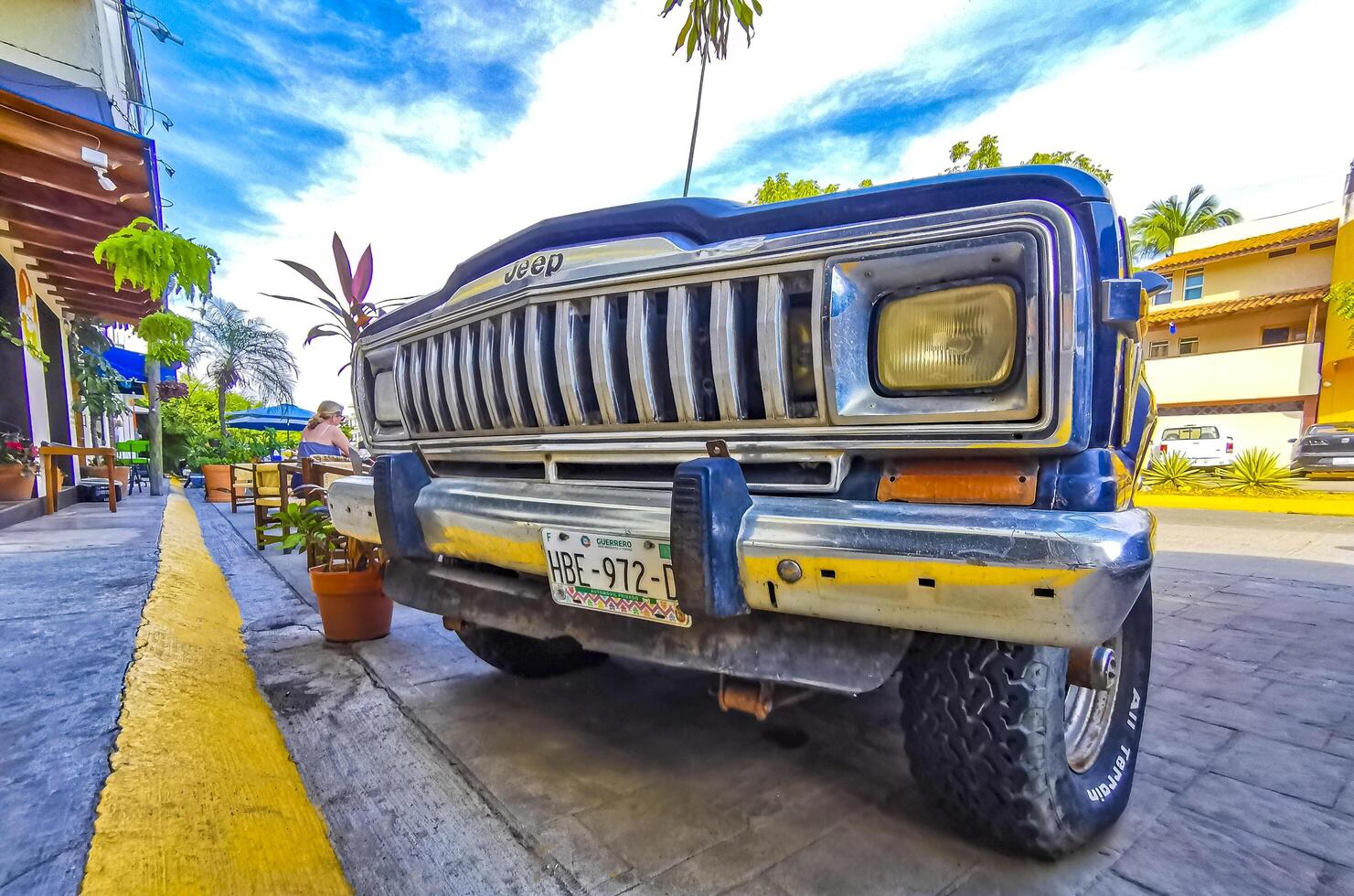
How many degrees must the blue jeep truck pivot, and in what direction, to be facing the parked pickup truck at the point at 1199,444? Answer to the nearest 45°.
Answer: approximately 180°

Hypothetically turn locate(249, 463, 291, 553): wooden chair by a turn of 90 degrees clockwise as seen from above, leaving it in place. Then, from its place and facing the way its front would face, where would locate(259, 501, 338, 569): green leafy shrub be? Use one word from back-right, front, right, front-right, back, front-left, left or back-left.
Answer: front-right

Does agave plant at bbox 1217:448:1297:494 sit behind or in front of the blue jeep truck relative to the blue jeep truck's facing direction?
behind

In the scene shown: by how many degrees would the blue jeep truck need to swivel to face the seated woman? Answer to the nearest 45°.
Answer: approximately 90° to its right

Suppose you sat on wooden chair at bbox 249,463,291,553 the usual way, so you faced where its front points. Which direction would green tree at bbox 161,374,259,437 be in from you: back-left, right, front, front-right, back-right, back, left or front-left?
front-left

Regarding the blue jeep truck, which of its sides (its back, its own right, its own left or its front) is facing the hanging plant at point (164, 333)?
right

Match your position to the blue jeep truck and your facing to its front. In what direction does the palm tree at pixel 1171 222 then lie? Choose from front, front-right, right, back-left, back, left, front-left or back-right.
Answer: back

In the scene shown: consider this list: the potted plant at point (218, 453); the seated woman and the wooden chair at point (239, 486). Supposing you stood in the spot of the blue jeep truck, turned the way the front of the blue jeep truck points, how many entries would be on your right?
3
